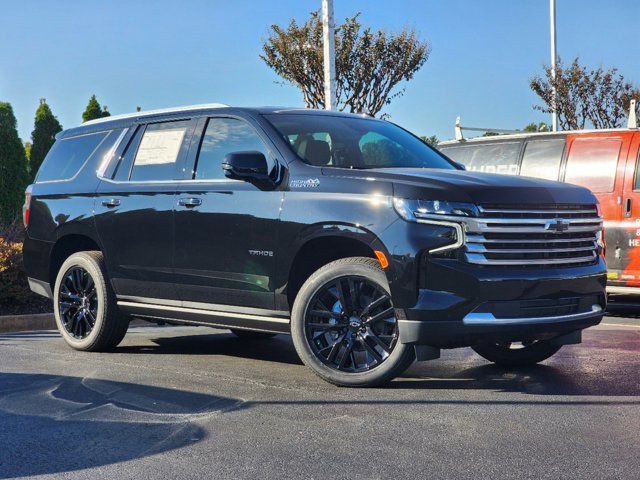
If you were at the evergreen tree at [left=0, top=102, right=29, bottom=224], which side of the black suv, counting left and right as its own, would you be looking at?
back

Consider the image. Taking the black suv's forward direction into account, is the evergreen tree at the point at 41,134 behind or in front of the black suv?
behind

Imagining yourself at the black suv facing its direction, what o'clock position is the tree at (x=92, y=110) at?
The tree is roughly at 7 o'clock from the black suv.

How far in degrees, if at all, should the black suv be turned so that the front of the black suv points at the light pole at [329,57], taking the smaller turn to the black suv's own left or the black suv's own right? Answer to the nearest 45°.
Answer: approximately 135° to the black suv's own left

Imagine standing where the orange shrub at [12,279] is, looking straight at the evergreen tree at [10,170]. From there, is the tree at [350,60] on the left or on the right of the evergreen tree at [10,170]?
right

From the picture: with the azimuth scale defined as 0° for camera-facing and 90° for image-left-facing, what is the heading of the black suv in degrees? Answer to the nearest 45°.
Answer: approximately 315°

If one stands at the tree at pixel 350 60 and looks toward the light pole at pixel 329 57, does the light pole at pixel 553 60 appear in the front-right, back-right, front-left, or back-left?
back-left

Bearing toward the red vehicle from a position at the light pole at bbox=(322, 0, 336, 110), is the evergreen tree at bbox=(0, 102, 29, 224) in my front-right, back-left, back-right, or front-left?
back-right

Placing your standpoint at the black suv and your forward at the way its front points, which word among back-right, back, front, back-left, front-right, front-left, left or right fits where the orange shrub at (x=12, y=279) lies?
back

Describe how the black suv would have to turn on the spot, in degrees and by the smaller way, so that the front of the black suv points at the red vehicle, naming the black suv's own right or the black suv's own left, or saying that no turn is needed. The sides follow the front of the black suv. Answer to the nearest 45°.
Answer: approximately 90° to the black suv's own left
